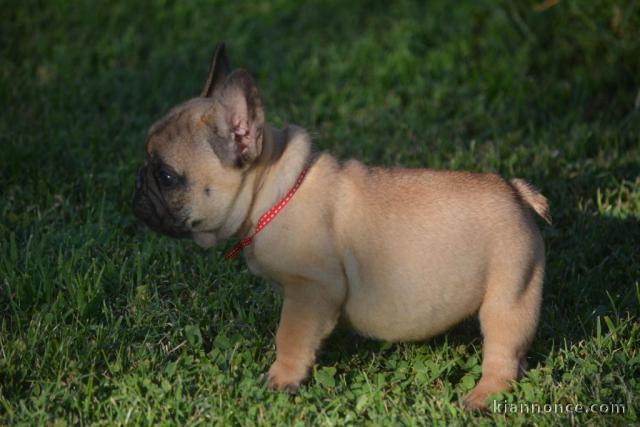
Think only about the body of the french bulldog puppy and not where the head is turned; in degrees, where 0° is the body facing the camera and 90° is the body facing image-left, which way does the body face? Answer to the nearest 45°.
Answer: approximately 90°
